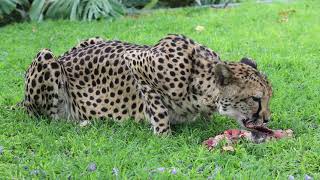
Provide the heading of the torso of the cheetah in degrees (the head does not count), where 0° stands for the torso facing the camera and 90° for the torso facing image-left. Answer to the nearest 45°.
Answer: approximately 270°

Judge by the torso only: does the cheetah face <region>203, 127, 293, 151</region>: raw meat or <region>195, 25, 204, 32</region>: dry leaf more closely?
the raw meat

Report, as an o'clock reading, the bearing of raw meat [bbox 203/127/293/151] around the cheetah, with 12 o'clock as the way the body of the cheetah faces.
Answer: The raw meat is roughly at 1 o'clock from the cheetah.

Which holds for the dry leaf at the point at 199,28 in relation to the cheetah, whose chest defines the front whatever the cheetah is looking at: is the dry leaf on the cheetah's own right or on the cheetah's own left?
on the cheetah's own left
